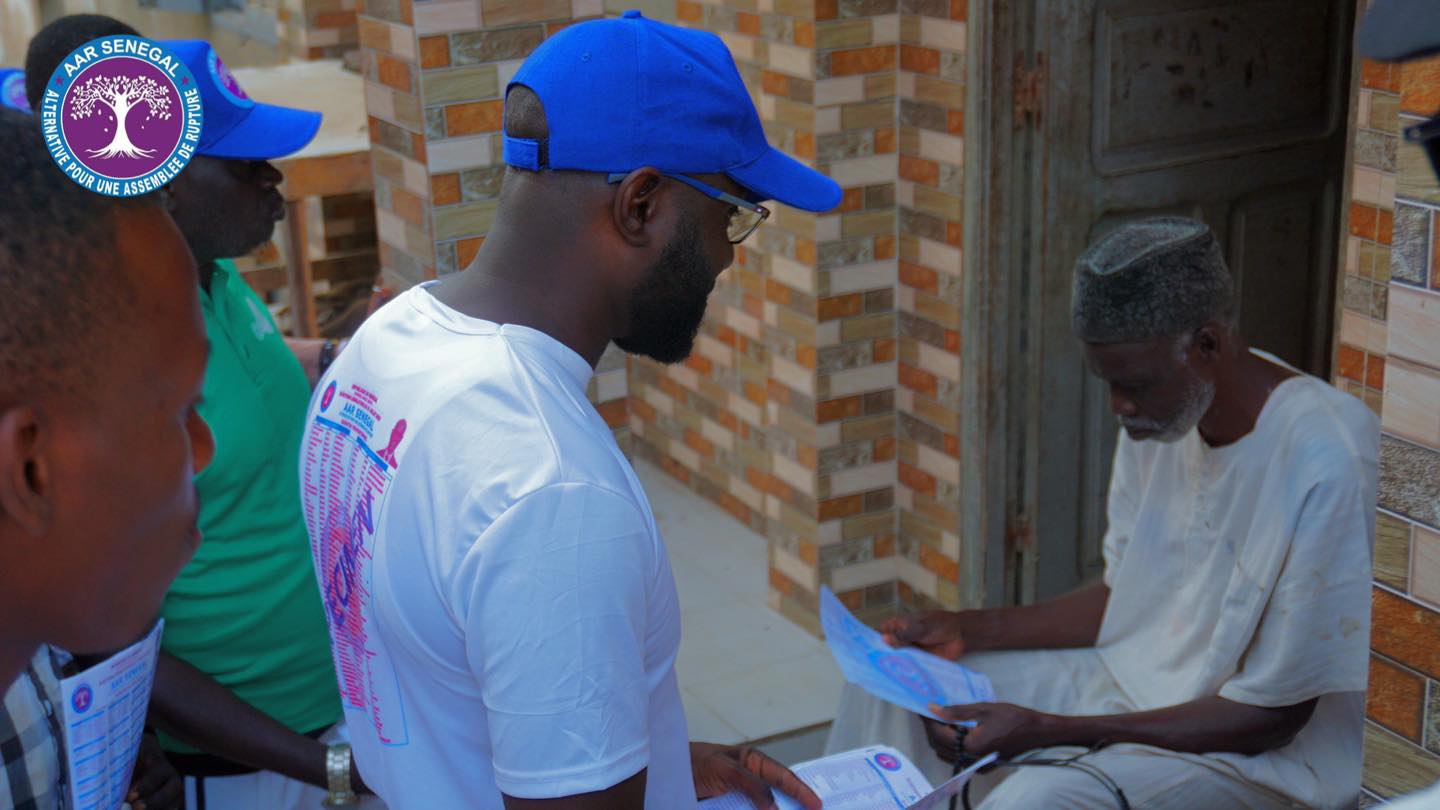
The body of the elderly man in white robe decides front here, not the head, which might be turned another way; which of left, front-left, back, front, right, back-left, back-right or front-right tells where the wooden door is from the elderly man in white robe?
back-right

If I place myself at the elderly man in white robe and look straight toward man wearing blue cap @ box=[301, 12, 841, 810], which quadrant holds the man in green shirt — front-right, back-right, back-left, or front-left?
front-right

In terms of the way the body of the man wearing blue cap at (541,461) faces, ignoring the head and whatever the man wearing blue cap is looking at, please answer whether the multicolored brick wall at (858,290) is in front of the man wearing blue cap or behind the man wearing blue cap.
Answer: in front

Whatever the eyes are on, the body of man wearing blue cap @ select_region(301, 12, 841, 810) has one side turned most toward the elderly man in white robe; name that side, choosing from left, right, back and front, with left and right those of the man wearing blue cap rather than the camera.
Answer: front

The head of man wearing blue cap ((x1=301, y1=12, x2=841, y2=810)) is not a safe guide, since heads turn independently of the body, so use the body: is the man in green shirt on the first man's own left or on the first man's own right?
on the first man's own left

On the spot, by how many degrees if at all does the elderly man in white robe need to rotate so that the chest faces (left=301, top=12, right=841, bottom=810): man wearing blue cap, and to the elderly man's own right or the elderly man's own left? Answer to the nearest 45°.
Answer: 0° — they already face them

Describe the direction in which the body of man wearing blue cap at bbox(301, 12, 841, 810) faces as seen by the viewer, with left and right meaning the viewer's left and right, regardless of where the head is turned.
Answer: facing away from the viewer and to the right of the viewer

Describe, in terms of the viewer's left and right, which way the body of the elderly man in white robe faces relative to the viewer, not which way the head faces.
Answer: facing the viewer and to the left of the viewer

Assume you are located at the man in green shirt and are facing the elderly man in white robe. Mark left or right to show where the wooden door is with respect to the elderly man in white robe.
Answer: left

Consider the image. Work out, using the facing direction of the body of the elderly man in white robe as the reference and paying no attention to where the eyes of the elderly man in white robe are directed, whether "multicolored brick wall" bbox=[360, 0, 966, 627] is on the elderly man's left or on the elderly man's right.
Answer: on the elderly man's right

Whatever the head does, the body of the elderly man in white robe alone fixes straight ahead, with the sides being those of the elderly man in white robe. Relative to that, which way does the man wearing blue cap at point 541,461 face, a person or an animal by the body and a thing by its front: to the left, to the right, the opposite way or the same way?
the opposite way
